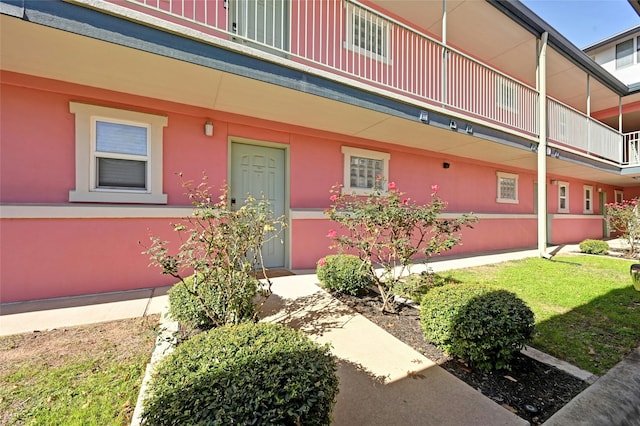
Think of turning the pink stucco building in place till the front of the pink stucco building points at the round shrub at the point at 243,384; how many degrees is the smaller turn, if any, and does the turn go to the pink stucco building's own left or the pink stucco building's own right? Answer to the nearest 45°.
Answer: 0° — it already faces it

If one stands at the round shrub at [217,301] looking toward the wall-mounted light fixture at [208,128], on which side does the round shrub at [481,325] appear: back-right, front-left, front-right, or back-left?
back-right

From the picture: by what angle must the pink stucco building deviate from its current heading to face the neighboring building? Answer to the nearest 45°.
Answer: approximately 90° to its left

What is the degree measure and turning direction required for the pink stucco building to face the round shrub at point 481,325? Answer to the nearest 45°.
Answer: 0° — it already faces it

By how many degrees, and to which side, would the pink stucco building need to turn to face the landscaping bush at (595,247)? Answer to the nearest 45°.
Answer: approximately 45° to its left

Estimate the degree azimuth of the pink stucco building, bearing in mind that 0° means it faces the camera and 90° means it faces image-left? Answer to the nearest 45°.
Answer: approximately 315°
